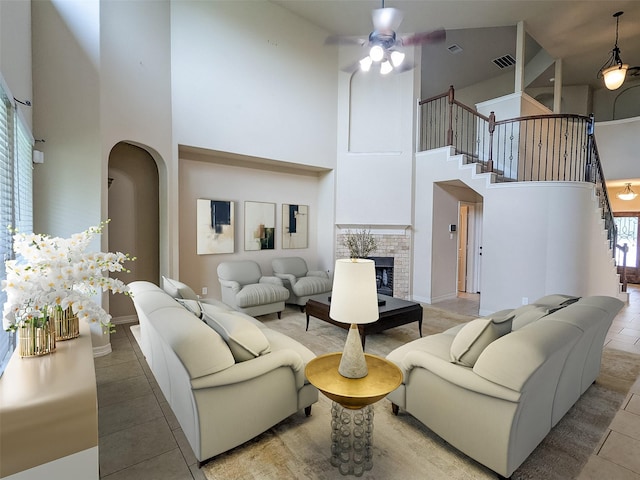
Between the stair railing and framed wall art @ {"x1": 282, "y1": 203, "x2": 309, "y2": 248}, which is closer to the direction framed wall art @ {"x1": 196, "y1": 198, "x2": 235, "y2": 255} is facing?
the stair railing

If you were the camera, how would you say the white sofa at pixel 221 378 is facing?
facing away from the viewer and to the right of the viewer

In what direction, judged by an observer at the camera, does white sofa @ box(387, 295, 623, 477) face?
facing away from the viewer and to the left of the viewer

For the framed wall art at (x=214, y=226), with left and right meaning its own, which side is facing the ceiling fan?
front

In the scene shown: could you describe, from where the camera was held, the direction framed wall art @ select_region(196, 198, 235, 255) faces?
facing the viewer and to the right of the viewer

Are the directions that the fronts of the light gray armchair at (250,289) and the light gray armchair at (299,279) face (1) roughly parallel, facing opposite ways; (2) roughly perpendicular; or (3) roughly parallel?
roughly parallel

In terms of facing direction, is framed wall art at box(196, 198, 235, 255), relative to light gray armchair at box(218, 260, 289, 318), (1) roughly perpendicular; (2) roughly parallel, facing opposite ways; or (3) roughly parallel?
roughly parallel

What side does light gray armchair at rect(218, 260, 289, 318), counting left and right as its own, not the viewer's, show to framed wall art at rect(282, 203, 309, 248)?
left

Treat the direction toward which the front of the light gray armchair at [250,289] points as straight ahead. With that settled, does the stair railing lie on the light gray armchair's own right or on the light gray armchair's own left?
on the light gray armchair's own left

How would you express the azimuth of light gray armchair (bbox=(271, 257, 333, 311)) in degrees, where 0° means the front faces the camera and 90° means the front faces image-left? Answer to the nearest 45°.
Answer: approximately 315°

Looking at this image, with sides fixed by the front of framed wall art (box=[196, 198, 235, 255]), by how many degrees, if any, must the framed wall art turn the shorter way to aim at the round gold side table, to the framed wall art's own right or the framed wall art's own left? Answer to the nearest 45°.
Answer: approximately 45° to the framed wall art's own right

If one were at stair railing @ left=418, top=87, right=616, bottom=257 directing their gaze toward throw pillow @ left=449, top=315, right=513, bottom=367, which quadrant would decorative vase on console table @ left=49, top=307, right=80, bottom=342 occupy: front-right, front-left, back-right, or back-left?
front-right
